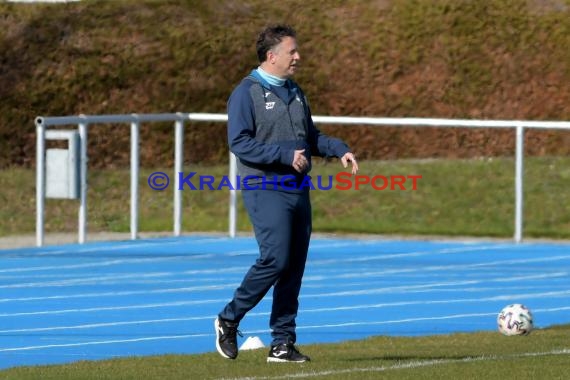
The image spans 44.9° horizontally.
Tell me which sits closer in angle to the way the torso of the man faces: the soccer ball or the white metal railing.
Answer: the soccer ball

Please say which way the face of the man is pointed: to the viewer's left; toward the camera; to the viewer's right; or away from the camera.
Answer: to the viewer's right

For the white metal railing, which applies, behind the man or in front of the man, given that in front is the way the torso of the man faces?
behind

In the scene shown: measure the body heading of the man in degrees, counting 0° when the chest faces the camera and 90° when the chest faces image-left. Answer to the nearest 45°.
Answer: approximately 315°

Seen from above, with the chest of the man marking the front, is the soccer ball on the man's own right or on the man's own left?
on the man's own left
